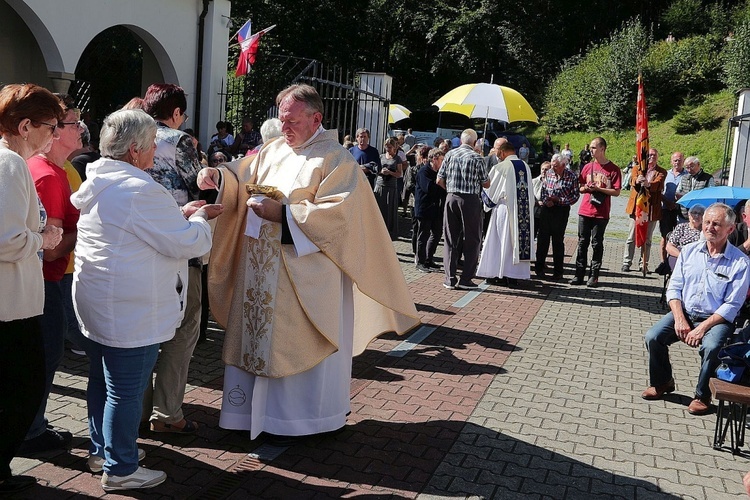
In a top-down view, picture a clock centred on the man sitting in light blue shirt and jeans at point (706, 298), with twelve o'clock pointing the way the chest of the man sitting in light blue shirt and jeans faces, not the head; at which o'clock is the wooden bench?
The wooden bench is roughly at 10 o'clock from the man sitting in light blue shirt and jeans.

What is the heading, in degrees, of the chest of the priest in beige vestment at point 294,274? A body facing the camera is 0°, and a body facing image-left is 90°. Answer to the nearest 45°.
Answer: approximately 45°

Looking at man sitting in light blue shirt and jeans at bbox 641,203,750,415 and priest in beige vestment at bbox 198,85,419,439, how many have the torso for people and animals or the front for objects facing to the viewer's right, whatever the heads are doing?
0

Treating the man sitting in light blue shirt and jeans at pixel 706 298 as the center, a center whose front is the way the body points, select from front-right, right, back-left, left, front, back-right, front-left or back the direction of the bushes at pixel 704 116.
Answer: back-right

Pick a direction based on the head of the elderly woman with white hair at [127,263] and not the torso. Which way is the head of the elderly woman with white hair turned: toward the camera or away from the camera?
away from the camera

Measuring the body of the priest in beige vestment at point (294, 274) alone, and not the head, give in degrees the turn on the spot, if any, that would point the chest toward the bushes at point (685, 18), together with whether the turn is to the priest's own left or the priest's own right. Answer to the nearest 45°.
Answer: approximately 180°

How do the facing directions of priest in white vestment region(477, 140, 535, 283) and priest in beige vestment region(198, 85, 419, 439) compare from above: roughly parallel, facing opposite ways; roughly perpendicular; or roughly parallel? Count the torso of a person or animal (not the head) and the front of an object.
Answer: roughly perpendicular

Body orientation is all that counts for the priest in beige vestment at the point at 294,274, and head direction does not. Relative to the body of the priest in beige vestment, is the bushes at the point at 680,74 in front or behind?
behind

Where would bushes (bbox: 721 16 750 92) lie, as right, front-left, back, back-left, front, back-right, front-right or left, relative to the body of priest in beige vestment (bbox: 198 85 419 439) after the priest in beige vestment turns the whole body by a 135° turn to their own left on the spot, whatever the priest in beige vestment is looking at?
front-left

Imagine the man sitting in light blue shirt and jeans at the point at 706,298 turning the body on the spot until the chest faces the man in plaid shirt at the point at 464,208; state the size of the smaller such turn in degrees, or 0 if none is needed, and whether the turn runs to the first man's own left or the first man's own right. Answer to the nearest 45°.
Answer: approximately 90° to the first man's own right
